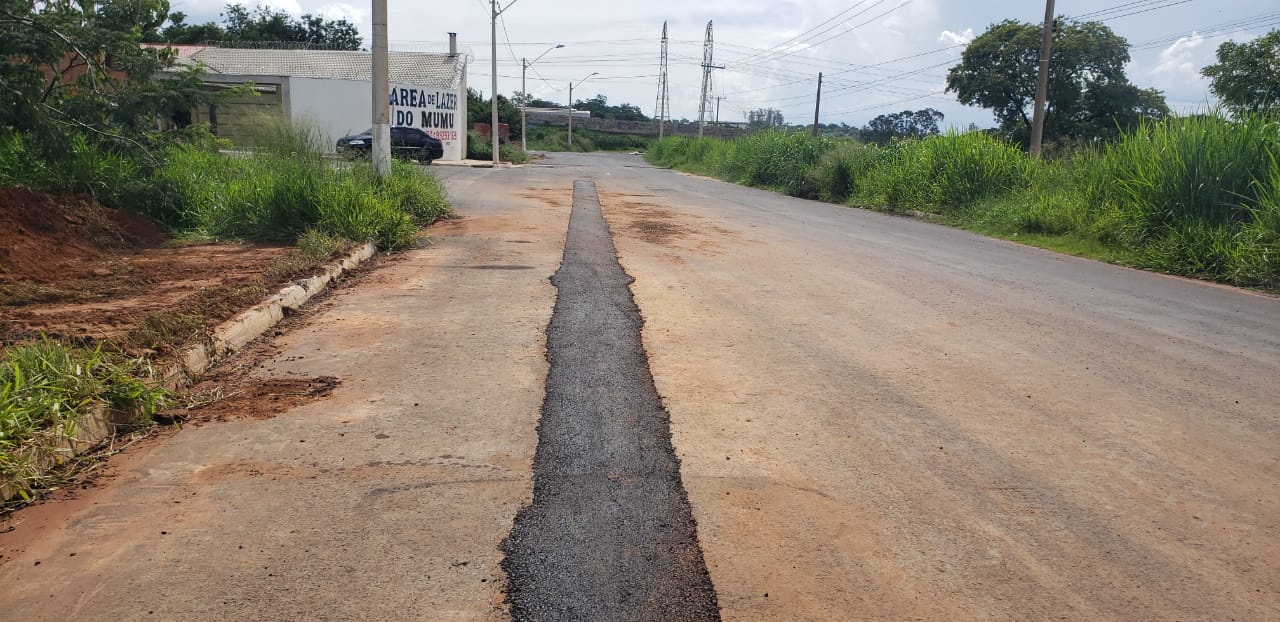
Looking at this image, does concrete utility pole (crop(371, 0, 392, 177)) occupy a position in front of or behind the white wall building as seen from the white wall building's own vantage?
in front

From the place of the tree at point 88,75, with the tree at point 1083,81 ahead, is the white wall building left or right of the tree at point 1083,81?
left

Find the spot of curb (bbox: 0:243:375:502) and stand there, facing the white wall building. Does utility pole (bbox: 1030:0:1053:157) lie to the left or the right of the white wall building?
right

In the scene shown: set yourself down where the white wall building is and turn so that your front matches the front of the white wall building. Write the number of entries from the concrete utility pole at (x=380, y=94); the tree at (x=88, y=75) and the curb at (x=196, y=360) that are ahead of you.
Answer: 3

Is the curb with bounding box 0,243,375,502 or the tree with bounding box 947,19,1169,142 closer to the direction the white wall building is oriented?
the curb

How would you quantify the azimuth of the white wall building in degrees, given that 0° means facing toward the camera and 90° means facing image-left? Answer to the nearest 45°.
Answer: approximately 0°

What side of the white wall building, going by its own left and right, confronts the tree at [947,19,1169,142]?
left

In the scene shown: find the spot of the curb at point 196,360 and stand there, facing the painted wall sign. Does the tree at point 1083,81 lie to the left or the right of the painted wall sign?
right

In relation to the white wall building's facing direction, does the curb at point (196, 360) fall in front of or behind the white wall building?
in front

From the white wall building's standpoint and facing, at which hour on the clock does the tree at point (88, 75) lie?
The tree is roughly at 12 o'clock from the white wall building.
